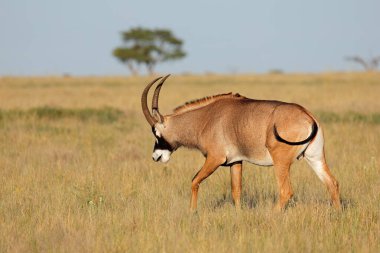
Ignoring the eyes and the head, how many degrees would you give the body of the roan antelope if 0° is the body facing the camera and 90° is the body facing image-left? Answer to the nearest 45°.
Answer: approximately 90°
